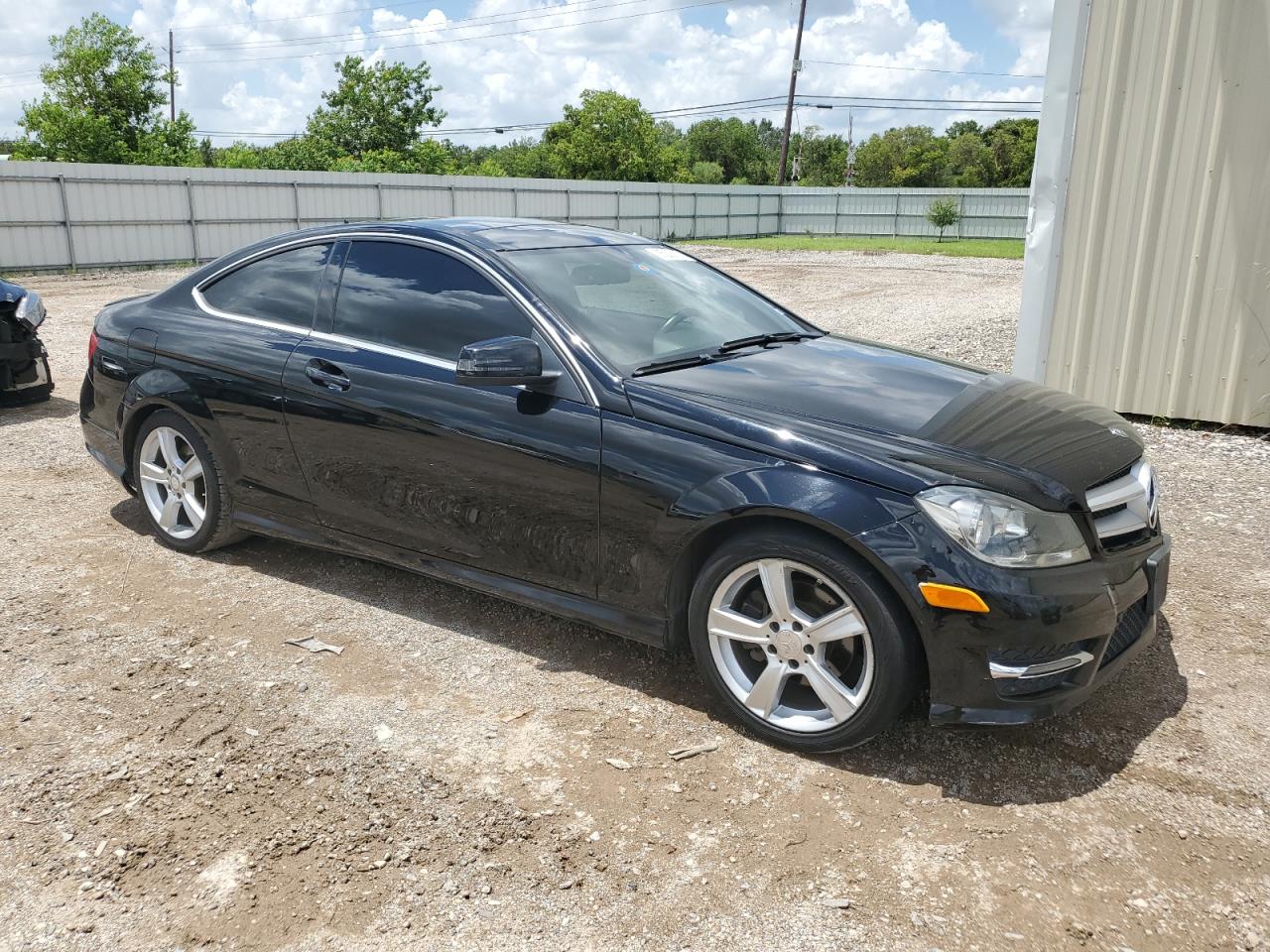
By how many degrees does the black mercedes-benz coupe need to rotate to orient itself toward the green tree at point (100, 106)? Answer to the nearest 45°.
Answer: approximately 180°

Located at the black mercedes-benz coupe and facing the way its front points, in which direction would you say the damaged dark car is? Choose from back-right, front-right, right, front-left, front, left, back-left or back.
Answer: back

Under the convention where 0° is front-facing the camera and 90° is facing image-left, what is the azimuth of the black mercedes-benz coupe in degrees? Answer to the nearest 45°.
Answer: approximately 315°

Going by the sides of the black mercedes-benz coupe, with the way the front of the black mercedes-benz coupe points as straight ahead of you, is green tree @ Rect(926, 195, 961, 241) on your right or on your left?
on your left

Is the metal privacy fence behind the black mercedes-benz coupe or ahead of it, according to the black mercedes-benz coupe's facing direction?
behind
